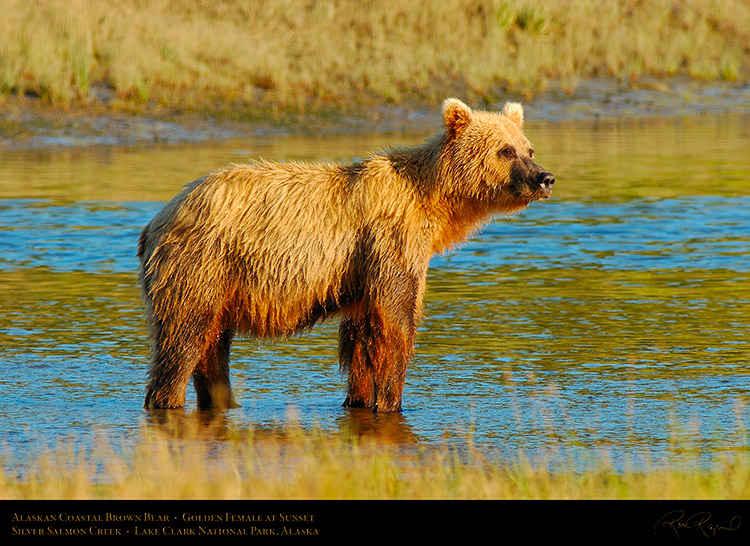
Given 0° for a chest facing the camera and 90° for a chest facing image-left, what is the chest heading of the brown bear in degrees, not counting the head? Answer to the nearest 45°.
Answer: approximately 270°
